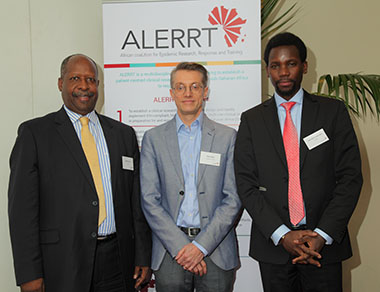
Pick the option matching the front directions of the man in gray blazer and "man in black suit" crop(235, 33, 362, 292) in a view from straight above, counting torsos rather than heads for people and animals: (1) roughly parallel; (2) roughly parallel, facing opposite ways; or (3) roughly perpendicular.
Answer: roughly parallel

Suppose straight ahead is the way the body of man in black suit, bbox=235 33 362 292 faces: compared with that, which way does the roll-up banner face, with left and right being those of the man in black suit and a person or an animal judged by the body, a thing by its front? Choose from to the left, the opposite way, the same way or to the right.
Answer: the same way

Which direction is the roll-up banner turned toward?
toward the camera

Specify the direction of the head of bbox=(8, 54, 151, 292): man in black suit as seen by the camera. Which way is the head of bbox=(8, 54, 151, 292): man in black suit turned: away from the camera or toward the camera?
toward the camera

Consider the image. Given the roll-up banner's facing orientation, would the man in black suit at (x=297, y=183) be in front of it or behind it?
in front

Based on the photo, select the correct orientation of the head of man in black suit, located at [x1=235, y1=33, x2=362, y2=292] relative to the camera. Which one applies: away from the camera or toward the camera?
toward the camera

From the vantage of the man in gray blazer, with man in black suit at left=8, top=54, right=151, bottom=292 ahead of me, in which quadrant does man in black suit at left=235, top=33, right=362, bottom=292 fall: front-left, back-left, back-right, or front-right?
back-left

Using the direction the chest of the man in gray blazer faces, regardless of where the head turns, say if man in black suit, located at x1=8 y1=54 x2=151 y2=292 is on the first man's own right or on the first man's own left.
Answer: on the first man's own right

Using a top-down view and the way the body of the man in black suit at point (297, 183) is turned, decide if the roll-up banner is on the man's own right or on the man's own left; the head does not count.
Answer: on the man's own right

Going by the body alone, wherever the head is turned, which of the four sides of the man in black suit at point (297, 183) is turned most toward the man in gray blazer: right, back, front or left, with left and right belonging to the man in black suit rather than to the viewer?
right

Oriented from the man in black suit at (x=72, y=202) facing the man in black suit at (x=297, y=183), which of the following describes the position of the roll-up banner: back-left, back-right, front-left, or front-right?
front-left

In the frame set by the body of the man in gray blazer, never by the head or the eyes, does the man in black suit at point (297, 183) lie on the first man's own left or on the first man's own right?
on the first man's own left

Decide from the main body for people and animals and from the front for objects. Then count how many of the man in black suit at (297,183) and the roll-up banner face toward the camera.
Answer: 2
